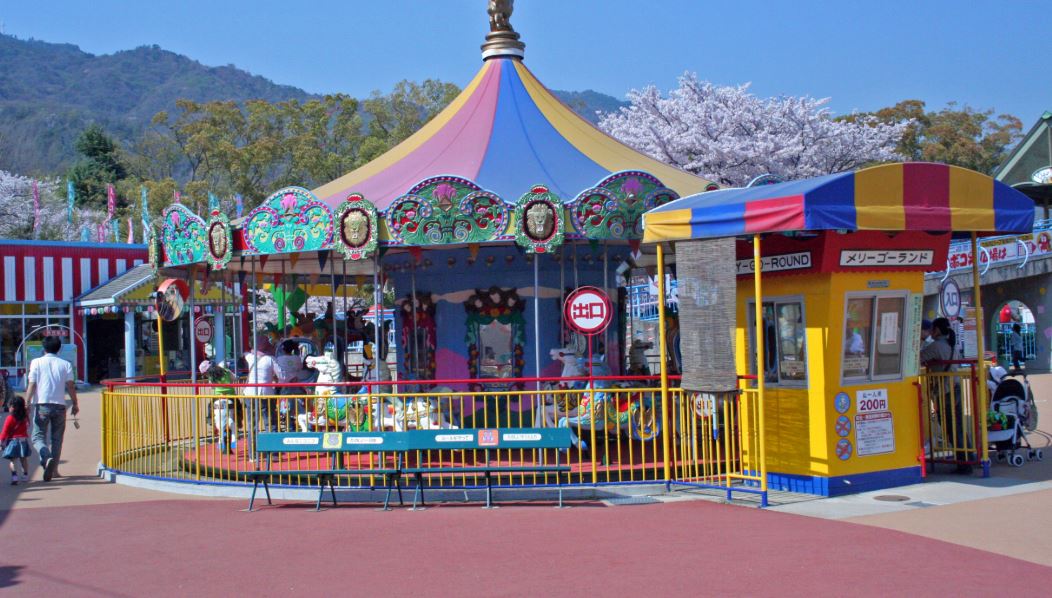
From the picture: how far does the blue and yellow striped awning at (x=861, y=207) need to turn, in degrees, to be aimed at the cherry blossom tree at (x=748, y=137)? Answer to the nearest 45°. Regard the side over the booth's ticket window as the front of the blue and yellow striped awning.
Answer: approximately 135° to its left

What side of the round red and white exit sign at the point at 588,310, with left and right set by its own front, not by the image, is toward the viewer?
front

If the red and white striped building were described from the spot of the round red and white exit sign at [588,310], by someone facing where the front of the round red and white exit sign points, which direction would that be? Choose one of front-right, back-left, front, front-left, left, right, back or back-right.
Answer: back-right

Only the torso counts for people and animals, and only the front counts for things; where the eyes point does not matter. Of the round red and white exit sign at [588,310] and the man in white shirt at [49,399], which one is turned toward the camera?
the round red and white exit sign

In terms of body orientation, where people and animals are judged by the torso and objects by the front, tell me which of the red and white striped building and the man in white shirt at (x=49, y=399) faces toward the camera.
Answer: the red and white striped building

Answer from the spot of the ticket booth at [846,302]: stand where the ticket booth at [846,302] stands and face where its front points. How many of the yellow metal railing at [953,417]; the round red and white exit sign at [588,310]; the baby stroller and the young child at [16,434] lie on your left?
2

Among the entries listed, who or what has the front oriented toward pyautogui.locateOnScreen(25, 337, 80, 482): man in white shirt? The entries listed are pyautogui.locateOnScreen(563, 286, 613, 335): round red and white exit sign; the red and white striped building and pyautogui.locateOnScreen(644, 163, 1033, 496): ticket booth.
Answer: the red and white striped building

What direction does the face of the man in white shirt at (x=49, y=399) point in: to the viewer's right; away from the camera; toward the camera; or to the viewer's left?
away from the camera

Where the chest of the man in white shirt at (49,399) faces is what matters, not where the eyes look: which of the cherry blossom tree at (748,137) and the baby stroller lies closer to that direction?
the cherry blossom tree

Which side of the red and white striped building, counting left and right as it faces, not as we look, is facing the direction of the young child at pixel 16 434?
front

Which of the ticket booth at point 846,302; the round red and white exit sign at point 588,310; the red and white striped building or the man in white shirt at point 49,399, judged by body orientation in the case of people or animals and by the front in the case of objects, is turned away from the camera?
the man in white shirt

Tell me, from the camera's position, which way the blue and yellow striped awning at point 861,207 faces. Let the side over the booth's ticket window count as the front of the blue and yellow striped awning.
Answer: facing the viewer and to the right of the viewer

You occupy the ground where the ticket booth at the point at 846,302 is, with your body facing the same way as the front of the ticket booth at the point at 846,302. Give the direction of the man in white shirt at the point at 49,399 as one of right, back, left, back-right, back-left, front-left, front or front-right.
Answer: back-right

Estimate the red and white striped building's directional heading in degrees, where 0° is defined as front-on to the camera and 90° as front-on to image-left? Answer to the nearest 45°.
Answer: approximately 0°

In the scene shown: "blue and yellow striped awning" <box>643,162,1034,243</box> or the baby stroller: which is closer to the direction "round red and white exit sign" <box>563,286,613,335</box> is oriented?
the blue and yellow striped awning

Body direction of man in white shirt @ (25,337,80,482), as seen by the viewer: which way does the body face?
away from the camera
